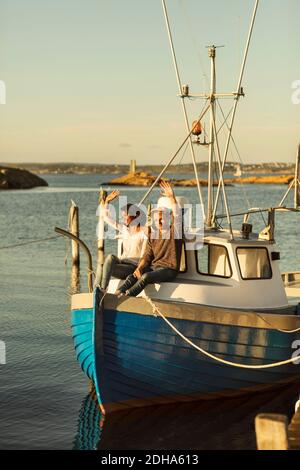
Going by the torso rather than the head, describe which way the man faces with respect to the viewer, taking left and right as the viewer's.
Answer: facing the viewer and to the left of the viewer

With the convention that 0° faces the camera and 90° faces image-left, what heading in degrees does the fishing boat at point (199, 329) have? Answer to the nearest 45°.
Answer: approximately 45°

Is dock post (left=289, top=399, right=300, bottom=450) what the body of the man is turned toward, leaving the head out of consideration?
no

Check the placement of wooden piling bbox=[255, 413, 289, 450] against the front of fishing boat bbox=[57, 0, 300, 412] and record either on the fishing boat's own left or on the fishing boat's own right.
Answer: on the fishing boat's own left

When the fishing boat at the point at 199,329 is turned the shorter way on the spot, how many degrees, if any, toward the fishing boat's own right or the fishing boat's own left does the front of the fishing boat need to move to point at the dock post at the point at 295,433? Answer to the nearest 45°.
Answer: approximately 90° to the fishing boat's own left

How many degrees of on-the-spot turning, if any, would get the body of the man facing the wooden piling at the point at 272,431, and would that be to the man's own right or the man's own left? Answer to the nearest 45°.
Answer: approximately 45° to the man's own left
